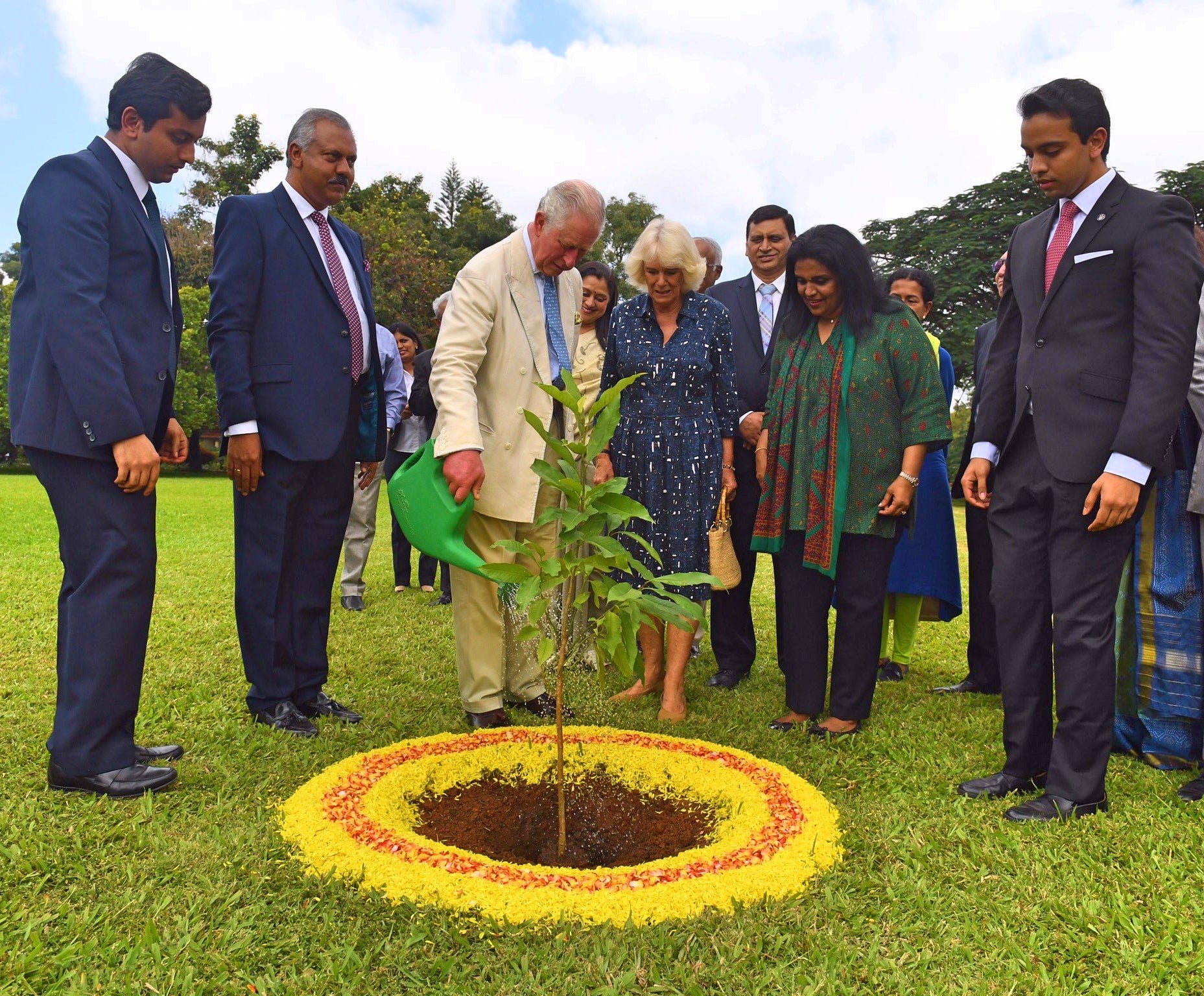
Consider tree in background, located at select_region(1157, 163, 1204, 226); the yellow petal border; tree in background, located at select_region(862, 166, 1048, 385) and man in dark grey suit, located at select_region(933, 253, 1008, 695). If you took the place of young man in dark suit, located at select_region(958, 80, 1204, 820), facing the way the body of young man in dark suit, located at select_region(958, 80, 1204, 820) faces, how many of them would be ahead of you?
1

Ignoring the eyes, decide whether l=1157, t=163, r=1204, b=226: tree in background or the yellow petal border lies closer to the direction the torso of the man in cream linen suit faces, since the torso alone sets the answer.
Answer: the yellow petal border

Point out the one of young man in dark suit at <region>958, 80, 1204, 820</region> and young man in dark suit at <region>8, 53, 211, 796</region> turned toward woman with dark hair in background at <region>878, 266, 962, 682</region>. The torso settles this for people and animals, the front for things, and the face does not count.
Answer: young man in dark suit at <region>8, 53, 211, 796</region>

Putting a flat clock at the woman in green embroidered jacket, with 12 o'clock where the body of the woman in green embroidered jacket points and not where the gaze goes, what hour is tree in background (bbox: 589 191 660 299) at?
The tree in background is roughly at 4 o'clock from the woman in green embroidered jacket.

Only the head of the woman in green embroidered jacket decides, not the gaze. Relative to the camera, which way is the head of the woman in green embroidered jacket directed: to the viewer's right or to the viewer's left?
to the viewer's left

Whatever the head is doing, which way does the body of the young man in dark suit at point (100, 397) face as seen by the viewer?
to the viewer's right

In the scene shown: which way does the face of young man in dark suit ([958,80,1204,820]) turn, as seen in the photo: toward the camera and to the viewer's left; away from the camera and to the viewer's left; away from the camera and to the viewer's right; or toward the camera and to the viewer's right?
toward the camera and to the viewer's left

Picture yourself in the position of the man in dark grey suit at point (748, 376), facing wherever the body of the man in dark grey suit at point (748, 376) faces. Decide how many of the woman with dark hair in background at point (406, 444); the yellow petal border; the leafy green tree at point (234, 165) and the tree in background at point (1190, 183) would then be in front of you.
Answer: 1

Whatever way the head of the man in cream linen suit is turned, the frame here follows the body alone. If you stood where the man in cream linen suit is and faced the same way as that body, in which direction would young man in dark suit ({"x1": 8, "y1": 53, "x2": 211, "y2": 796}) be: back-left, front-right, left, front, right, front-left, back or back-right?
right
